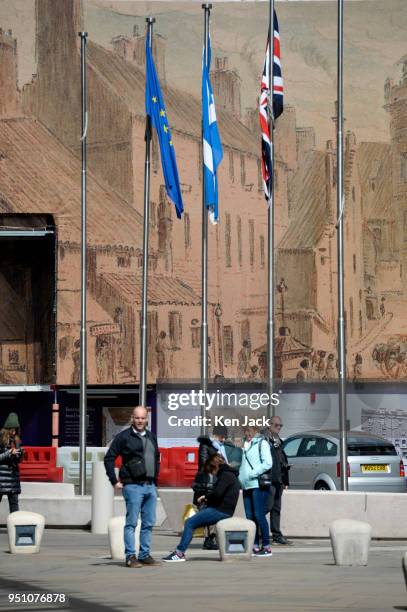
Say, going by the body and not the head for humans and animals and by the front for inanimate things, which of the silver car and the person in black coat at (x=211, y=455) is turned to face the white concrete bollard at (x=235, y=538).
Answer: the person in black coat

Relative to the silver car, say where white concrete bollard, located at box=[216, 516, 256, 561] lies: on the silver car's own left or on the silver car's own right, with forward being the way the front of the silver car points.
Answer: on the silver car's own left

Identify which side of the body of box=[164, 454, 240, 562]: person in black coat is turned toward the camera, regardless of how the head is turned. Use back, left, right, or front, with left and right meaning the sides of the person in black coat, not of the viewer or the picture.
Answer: left

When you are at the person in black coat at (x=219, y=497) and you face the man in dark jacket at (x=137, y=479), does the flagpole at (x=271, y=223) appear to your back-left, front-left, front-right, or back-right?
back-right

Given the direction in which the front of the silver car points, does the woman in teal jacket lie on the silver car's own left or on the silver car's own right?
on the silver car's own left

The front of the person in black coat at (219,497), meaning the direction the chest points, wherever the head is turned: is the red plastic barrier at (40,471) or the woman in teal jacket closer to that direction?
the red plastic barrier

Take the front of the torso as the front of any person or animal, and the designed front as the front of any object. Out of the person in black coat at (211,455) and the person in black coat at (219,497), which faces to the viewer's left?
the person in black coat at (219,497)

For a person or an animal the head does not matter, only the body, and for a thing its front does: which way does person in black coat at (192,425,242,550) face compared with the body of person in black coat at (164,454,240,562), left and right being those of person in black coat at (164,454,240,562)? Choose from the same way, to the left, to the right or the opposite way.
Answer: to the left

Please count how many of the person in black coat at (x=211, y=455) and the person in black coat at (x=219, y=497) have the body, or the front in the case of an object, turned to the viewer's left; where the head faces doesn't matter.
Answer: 1

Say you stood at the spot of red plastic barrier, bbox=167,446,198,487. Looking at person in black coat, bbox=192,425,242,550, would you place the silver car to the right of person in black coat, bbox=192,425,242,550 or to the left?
left

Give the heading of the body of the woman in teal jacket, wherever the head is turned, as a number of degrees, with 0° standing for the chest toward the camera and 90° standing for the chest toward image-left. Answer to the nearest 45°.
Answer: approximately 45°

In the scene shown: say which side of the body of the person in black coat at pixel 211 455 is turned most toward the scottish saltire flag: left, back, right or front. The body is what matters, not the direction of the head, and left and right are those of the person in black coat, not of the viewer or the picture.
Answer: back

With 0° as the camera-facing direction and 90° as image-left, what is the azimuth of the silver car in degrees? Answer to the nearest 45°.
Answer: approximately 135°

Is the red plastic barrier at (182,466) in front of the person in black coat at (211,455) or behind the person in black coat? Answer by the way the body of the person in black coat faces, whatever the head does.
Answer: behind
